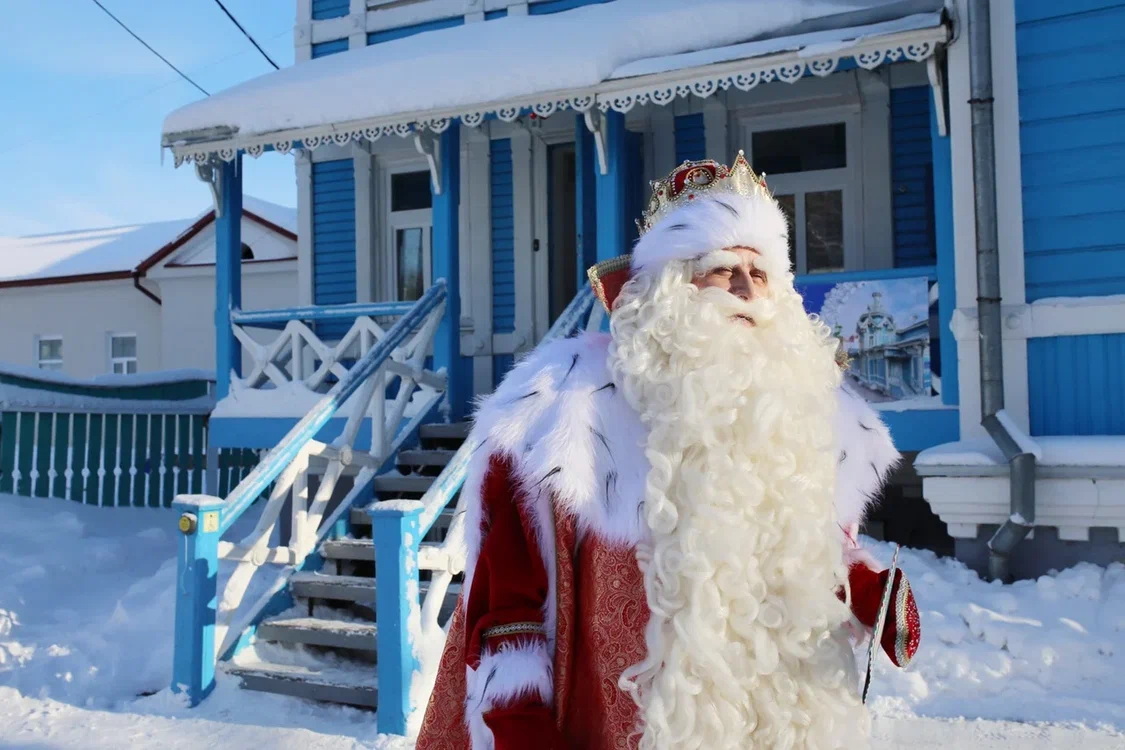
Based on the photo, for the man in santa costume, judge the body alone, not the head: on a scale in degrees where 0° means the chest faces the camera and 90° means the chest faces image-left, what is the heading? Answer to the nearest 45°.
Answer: approximately 315°

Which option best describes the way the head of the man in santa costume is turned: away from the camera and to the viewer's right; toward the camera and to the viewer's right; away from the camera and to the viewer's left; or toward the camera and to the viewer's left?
toward the camera and to the viewer's right

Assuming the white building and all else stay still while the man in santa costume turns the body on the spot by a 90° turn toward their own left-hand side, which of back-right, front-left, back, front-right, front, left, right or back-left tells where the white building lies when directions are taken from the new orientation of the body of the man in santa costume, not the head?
left

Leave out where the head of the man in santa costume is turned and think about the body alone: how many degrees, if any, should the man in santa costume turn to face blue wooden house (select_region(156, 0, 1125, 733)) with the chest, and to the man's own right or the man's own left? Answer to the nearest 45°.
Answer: approximately 135° to the man's own left

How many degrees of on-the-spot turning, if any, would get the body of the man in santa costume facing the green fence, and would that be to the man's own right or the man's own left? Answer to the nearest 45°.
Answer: approximately 180°

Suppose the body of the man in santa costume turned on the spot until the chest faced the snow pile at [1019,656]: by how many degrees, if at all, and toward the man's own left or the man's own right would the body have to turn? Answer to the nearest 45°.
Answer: approximately 90° to the man's own left
